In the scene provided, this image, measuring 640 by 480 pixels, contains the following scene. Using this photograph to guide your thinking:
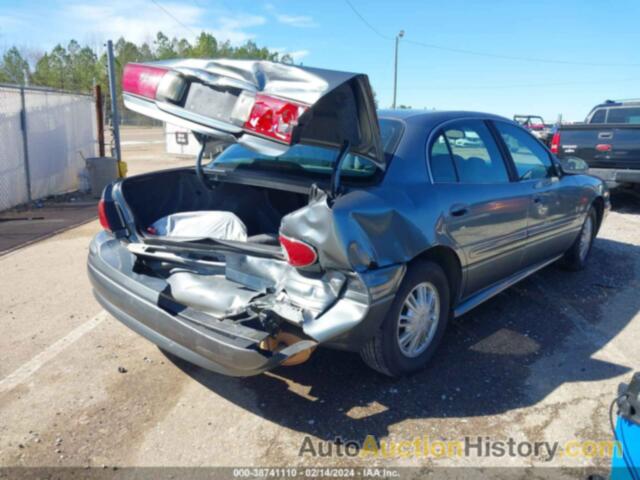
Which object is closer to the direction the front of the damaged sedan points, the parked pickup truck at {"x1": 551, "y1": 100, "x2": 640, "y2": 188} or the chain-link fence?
the parked pickup truck

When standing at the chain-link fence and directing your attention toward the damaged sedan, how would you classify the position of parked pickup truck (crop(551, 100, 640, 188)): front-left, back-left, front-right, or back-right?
front-left

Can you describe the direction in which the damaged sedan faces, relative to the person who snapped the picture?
facing away from the viewer and to the right of the viewer

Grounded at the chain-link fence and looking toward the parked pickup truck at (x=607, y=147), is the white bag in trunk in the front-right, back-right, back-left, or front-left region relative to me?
front-right

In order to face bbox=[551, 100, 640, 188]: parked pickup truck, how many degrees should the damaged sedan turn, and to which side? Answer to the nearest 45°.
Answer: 0° — it already faces it

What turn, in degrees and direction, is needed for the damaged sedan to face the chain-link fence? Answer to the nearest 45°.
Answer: approximately 90° to its left

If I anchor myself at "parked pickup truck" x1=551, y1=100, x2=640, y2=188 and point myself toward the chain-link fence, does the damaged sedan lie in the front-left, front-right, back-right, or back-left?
front-left
